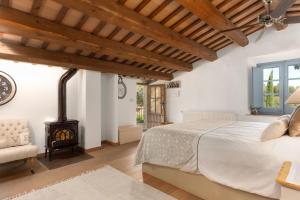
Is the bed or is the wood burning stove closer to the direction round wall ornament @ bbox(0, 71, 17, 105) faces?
the bed

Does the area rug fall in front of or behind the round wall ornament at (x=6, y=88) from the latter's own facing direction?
in front

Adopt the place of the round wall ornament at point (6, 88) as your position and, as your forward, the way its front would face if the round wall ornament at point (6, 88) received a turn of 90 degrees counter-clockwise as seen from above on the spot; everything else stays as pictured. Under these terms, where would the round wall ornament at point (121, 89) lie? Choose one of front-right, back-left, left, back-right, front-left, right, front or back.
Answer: front

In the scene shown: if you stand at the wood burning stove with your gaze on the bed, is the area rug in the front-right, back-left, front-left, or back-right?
front-right

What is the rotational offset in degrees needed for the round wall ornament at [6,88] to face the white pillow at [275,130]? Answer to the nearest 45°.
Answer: approximately 45° to its left

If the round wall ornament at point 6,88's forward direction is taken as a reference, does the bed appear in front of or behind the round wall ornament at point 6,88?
in front

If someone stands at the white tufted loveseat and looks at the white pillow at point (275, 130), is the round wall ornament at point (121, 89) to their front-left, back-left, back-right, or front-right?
front-left
